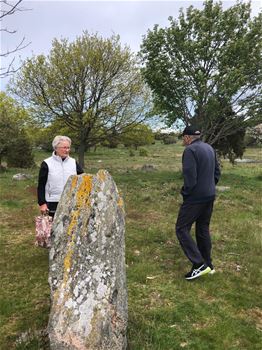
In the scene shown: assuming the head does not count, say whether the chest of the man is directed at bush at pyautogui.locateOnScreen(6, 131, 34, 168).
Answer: yes

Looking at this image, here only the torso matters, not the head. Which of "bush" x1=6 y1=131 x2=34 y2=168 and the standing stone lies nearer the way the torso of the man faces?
the bush

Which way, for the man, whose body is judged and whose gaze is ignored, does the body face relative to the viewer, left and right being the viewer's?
facing away from the viewer and to the left of the viewer

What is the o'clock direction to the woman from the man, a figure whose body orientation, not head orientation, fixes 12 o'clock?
The woman is roughly at 10 o'clock from the man.

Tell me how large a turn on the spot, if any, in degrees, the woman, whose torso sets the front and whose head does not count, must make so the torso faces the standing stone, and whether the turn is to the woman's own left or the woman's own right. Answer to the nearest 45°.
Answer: approximately 45° to the woman's own right

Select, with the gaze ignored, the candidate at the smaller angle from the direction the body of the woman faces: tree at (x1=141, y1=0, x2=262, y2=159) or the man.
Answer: the man

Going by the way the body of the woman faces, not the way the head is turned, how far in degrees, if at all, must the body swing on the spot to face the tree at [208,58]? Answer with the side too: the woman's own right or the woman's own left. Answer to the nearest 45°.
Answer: approximately 90° to the woman's own left

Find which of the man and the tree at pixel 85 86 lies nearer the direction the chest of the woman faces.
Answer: the man

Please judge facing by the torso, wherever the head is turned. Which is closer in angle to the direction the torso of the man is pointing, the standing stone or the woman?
the woman

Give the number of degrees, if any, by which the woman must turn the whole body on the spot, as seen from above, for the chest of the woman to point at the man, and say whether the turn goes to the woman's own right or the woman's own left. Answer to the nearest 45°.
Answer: approximately 45° to the woman's own left

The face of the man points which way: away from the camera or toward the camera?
away from the camera

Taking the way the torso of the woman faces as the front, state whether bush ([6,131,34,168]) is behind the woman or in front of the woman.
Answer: behind

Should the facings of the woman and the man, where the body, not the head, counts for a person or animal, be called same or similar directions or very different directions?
very different directions
